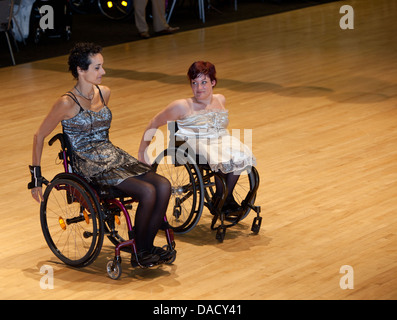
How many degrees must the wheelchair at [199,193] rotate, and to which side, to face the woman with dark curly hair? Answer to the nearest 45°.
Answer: approximately 90° to its right

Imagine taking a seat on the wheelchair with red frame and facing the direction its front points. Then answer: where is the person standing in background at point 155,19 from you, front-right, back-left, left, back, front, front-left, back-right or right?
back-left

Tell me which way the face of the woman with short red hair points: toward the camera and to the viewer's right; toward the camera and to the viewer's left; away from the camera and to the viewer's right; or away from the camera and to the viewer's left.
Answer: toward the camera and to the viewer's left

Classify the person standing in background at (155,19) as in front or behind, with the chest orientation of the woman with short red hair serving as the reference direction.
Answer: behind

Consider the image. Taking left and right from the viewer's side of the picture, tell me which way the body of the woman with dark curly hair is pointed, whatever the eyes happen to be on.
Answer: facing the viewer and to the right of the viewer

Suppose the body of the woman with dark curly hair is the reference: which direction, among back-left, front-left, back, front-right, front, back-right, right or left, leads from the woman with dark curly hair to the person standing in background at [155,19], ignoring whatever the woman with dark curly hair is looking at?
back-left

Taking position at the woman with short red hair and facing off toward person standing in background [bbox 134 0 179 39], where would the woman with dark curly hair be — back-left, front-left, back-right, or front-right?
back-left

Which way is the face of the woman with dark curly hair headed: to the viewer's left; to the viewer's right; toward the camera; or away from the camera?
to the viewer's right

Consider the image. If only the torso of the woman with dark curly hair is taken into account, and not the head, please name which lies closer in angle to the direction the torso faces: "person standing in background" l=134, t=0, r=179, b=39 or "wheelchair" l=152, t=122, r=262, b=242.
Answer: the wheelchair

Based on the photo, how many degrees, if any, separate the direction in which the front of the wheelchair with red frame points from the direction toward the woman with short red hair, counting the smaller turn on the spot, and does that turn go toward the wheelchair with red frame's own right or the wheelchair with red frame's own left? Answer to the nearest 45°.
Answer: approximately 90° to the wheelchair with red frame's own left
